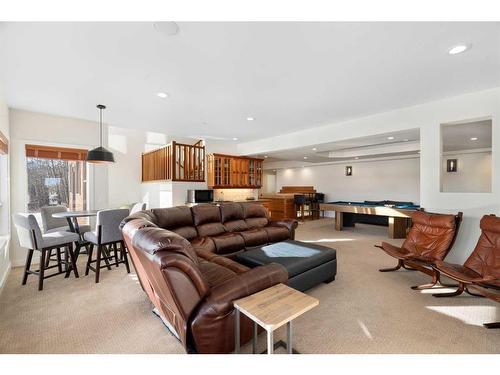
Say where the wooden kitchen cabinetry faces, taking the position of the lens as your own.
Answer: facing the viewer and to the right of the viewer

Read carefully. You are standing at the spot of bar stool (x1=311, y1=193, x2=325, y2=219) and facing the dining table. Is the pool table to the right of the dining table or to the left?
left

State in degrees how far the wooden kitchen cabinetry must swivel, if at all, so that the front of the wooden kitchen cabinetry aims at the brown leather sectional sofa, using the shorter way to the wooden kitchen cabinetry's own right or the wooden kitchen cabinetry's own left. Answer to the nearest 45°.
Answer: approximately 45° to the wooden kitchen cabinetry's own right

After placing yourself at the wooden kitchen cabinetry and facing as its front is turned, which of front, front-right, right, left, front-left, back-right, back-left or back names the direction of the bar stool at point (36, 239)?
right

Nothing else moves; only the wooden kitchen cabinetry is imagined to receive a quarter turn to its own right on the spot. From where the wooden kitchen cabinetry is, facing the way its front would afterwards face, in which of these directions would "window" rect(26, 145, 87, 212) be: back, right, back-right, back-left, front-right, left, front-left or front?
front

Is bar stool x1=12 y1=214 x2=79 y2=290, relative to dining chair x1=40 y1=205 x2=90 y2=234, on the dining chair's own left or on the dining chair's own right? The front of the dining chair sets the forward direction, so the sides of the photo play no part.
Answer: on the dining chair's own right

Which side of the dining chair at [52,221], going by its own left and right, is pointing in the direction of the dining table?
front

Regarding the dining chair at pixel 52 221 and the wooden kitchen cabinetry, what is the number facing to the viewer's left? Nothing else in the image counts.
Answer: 0

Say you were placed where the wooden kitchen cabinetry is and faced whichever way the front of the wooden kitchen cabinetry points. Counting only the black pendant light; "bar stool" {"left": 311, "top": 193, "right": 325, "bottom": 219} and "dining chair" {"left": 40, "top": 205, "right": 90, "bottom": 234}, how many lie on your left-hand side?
1

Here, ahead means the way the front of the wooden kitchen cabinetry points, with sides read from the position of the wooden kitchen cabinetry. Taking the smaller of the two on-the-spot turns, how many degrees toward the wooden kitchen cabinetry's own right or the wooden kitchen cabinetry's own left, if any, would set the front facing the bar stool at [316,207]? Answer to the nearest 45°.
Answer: approximately 90° to the wooden kitchen cabinetry's own left

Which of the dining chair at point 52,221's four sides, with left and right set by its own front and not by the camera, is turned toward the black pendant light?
front

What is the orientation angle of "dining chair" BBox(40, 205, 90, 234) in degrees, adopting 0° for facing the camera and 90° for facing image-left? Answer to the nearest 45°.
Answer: approximately 315°

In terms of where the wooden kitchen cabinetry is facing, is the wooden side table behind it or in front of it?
in front
